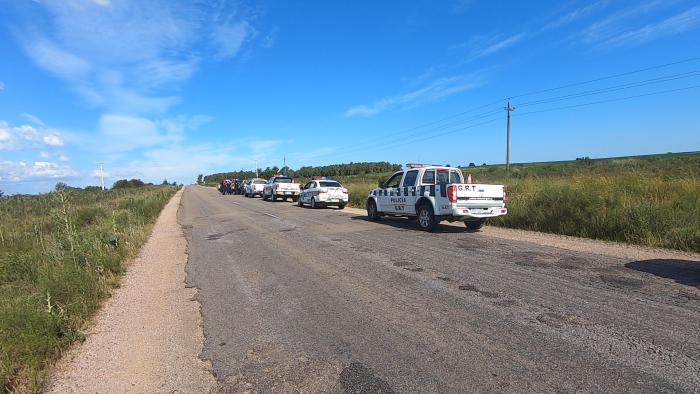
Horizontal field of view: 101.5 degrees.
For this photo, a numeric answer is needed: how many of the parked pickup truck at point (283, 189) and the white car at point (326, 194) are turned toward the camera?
0

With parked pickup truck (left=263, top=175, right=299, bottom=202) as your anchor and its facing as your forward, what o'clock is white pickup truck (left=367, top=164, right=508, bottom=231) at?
The white pickup truck is roughly at 7 o'clock from the parked pickup truck.

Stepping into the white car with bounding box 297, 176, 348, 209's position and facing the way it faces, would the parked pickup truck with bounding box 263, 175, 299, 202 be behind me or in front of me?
in front

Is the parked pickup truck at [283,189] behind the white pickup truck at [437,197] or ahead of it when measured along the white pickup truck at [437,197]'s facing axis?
ahead

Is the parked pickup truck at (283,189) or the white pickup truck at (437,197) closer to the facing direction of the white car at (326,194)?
the parked pickup truck

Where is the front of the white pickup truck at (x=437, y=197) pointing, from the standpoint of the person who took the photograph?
facing away from the viewer and to the left of the viewer

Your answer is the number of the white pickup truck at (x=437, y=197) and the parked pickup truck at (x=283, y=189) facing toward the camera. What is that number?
0

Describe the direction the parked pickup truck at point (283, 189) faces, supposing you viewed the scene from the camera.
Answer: facing away from the viewer and to the left of the viewer

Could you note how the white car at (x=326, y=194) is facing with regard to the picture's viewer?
facing away from the viewer and to the left of the viewer
